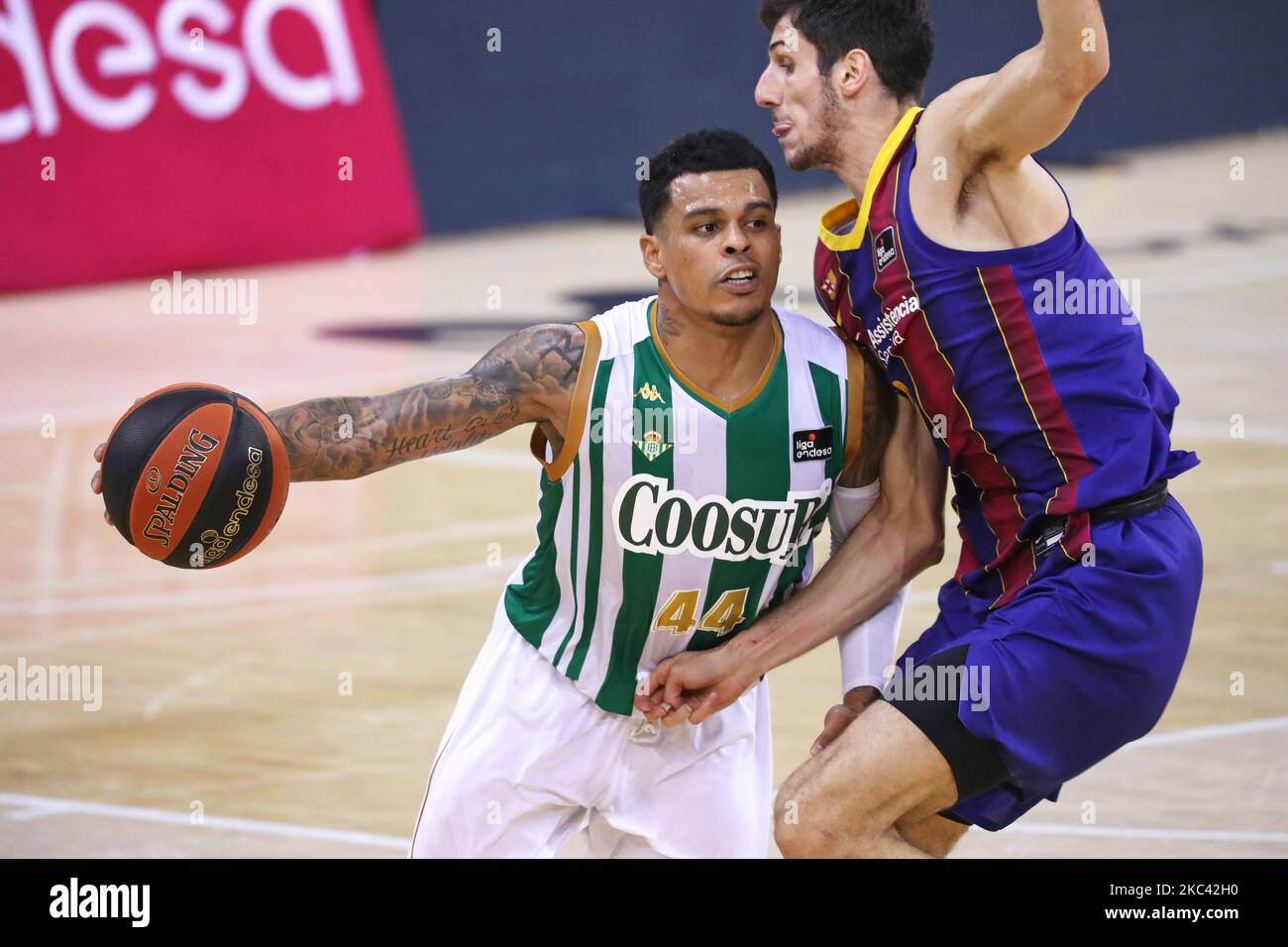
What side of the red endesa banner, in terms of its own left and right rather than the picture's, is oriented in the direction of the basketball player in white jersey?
front

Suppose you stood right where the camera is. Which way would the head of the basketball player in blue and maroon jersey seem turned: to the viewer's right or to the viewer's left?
to the viewer's left

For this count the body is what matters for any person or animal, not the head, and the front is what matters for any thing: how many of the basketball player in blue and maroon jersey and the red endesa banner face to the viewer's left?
1

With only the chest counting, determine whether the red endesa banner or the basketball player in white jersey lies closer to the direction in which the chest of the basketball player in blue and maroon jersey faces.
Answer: the basketball player in white jersey

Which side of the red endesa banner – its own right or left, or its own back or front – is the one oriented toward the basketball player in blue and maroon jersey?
front

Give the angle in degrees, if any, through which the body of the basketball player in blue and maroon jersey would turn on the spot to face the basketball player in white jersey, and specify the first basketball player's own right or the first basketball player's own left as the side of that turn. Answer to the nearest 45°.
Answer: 0° — they already face them

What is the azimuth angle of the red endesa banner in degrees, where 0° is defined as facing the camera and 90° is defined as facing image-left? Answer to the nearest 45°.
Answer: approximately 0°

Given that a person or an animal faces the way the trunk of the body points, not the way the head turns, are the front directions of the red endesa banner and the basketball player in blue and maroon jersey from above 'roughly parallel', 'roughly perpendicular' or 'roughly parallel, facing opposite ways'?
roughly perpendicular

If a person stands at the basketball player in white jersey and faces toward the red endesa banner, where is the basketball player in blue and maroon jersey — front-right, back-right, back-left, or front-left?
back-right

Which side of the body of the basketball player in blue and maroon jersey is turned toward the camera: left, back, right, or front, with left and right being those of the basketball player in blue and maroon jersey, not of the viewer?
left
